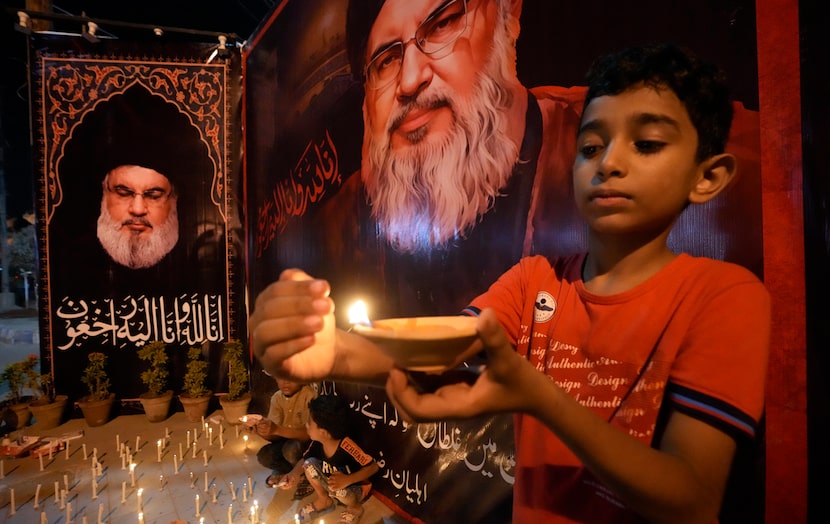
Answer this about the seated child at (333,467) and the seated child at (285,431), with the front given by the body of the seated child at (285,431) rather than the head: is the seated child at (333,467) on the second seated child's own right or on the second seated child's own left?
on the second seated child's own left

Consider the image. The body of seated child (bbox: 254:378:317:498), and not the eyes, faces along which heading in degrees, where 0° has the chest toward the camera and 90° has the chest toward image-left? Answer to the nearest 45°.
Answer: approximately 45°

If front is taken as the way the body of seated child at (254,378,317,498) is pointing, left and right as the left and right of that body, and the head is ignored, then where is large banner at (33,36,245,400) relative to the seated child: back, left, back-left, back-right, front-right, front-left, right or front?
right

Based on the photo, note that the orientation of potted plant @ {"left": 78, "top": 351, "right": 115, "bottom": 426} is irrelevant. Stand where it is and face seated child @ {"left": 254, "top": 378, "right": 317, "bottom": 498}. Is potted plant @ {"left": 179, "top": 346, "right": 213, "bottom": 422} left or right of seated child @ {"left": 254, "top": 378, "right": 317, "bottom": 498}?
left

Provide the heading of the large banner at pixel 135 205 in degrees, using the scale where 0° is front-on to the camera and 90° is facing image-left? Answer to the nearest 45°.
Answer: approximately 0°

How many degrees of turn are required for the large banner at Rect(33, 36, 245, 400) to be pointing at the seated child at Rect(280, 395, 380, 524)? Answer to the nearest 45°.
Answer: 0° — it already faces them

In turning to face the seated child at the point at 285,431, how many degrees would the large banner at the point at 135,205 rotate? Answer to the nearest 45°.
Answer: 0° — it already faces them

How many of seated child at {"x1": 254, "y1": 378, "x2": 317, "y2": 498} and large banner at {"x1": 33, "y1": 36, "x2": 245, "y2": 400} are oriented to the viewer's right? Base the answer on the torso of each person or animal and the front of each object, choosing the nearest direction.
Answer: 0
